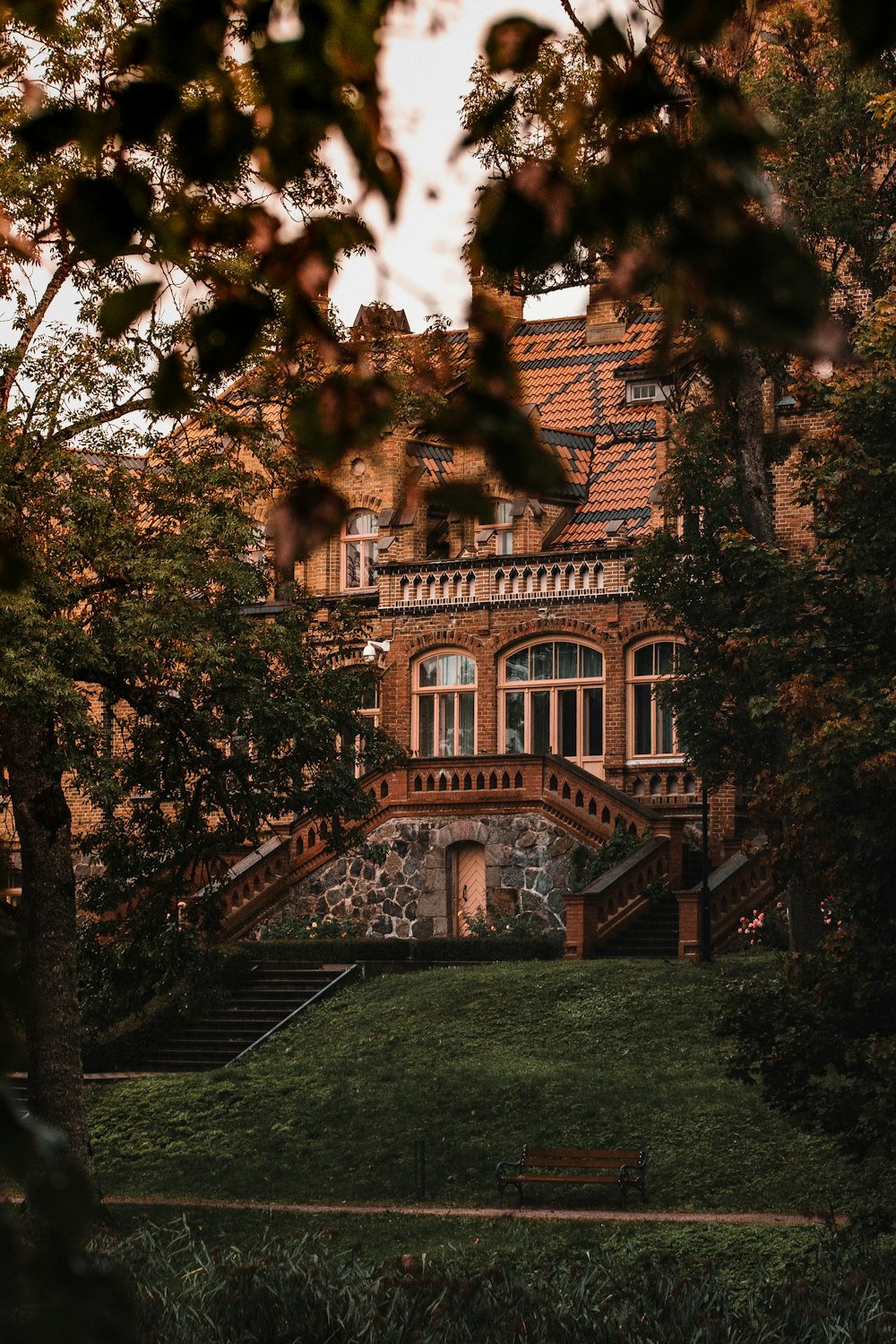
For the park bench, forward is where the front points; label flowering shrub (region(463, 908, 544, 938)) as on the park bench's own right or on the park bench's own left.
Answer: on the park bench's own right

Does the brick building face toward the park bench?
yes

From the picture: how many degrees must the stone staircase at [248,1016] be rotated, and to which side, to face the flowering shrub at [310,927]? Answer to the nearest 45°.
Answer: approximately 135° to its right

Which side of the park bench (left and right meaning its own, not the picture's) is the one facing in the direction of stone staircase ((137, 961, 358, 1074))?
right

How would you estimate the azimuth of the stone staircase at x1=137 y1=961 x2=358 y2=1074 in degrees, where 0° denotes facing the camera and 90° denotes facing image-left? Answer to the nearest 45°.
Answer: approximately 45°

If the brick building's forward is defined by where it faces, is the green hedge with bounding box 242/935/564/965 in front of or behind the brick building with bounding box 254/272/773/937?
in front

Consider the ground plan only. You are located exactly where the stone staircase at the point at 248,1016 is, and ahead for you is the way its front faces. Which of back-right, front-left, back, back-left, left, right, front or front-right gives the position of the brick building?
back

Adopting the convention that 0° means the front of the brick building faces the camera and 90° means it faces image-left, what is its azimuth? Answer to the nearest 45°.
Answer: approximately 0°

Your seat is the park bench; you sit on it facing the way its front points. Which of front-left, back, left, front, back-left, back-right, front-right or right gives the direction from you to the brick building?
back-right

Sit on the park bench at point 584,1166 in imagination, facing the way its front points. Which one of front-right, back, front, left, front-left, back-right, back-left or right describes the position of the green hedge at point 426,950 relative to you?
back-right

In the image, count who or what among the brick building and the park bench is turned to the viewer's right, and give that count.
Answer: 0

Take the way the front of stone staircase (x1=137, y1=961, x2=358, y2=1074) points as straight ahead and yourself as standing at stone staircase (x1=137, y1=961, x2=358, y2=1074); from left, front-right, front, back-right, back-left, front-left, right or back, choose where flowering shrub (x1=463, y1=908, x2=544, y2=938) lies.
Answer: back

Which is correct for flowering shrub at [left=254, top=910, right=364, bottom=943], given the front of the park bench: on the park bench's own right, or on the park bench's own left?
on the park bench's own right

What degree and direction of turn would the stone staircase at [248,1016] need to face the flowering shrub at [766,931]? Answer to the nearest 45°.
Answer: approximately 135° to its left
